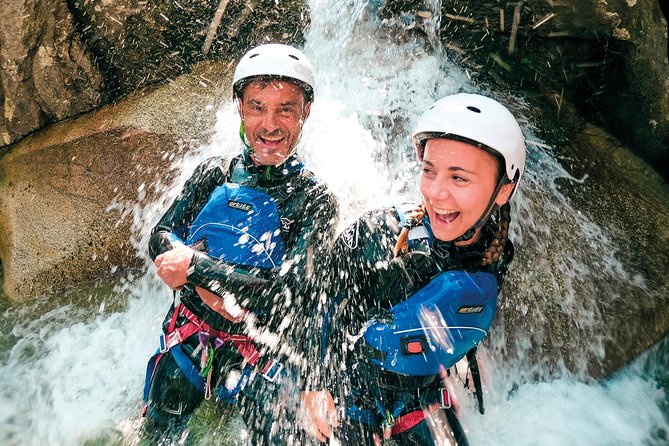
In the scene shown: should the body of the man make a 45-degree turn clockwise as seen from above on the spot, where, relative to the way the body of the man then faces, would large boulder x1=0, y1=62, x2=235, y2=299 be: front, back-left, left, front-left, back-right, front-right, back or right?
right

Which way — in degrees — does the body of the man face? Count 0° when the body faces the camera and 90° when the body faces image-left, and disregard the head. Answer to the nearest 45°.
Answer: approximately 0°
